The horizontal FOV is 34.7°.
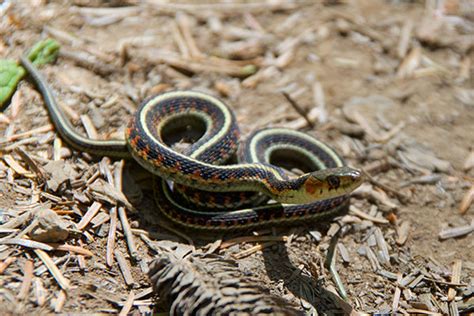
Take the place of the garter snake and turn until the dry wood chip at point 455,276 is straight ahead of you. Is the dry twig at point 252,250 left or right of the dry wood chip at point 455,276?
right

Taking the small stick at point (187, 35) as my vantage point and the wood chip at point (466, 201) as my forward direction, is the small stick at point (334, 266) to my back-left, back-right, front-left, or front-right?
front-right

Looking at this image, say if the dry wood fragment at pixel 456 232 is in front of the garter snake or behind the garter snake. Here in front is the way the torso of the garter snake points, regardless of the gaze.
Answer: in front

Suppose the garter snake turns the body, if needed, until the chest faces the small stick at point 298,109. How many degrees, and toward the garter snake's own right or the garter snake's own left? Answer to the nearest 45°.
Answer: approximately 45° to the garter snake's own left

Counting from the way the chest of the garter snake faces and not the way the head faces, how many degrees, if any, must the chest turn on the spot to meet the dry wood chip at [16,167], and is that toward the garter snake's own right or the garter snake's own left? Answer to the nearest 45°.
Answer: approximately 180°

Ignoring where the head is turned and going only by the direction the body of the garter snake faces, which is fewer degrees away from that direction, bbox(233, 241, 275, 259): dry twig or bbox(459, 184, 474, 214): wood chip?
the wood chip

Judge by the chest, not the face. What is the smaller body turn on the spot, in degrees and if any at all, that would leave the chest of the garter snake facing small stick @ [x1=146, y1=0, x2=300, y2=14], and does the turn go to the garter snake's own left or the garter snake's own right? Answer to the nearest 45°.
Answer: approximately 90° to the garter snake's own left

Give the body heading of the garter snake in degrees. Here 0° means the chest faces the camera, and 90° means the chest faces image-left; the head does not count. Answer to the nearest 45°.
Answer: approximately 270°

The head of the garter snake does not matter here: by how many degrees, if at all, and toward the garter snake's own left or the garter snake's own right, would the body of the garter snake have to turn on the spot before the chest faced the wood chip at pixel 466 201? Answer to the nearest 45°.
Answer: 0° — it already faces it

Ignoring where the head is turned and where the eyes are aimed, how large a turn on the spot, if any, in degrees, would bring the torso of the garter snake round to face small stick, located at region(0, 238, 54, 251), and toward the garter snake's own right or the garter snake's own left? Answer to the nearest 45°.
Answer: approximately 135° to the garter snake's own right

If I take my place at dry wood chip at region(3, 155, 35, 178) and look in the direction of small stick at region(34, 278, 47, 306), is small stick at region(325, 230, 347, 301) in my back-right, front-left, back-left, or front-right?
front-left

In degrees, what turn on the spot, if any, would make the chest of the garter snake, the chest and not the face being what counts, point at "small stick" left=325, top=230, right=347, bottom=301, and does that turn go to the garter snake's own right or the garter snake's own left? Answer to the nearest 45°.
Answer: approximately 45° to the garter snake's own right

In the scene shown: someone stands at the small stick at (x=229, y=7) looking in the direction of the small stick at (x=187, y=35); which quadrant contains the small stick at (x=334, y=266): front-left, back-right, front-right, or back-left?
front-left

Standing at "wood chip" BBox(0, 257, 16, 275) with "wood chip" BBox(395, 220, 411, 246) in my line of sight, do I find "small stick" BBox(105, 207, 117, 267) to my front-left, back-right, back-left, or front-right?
front-left
